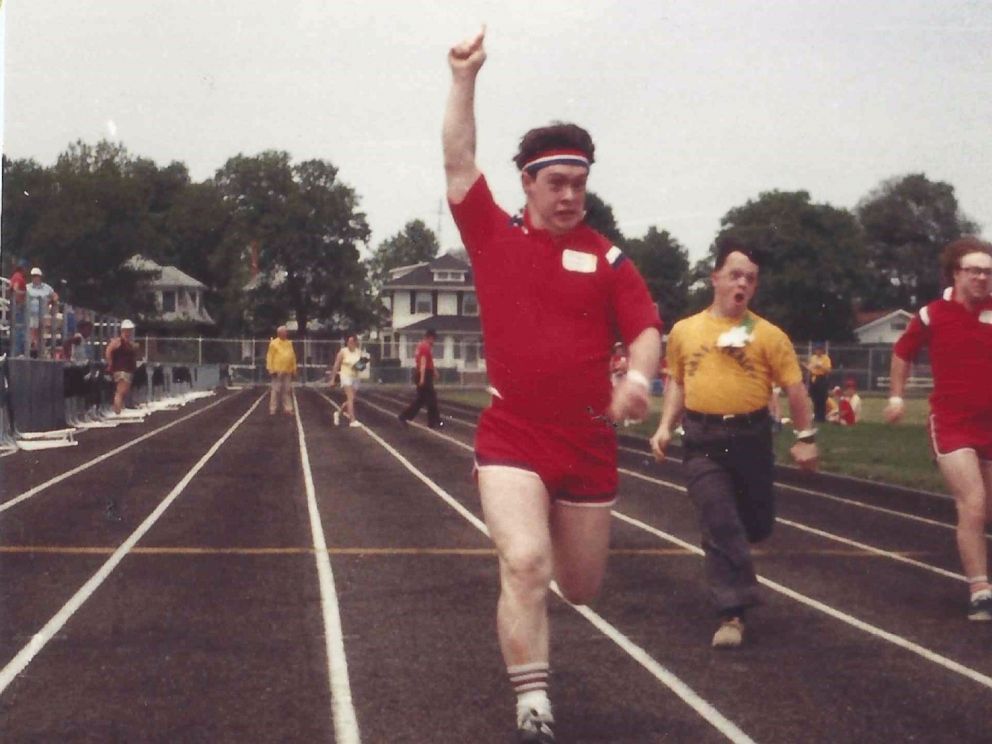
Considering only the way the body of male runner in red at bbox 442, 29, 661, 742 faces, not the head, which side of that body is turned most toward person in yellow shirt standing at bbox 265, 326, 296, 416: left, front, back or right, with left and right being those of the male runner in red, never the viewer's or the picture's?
back

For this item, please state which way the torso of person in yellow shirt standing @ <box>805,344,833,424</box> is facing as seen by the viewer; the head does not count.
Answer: toward the camera

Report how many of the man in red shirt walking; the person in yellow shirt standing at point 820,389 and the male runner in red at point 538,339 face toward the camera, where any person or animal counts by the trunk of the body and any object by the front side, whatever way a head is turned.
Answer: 2

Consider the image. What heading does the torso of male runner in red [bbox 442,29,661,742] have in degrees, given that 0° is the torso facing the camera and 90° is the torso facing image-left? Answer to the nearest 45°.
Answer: approximately 0°

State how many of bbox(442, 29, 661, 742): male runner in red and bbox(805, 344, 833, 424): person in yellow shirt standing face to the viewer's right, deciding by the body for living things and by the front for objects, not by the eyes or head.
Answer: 0

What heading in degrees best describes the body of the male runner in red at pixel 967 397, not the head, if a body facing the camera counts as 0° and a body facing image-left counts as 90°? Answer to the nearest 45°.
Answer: approximately 315°

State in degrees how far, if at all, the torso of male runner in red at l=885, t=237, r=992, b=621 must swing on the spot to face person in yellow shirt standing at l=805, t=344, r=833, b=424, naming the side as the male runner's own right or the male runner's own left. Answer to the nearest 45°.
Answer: approximately 135° to the male runner's own left
